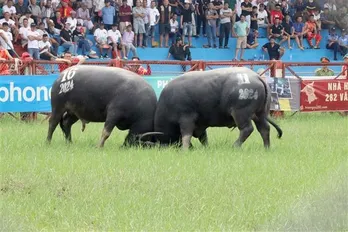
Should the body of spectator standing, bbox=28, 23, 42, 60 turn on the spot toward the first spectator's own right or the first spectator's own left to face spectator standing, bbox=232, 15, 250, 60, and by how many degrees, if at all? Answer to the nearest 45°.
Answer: approximately 135° to the first spectator's own left

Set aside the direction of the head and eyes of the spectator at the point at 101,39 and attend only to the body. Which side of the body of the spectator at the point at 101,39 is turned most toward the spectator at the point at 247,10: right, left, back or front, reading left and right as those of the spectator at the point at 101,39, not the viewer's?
left

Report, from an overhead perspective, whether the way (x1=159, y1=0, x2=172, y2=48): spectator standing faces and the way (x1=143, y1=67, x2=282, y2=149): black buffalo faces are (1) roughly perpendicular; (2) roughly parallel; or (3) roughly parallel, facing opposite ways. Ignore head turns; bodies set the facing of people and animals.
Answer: roughly perpendicular

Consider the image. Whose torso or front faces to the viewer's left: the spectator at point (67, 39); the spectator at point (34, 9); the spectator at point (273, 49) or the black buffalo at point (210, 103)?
the black buffalo

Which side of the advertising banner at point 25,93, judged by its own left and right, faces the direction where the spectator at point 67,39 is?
back

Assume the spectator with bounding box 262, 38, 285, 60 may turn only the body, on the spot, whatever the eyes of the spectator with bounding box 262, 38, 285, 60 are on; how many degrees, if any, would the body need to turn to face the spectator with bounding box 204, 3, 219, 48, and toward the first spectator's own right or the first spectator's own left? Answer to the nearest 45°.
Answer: approximately 90° to the first spectator's own right

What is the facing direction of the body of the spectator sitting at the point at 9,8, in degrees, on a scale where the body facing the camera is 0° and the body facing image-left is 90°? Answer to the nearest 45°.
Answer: approximately 0°
